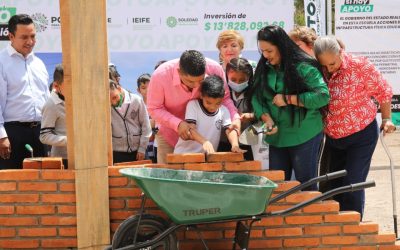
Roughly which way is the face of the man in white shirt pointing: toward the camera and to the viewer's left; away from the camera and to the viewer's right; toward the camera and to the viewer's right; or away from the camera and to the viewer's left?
toward the camera and to the viewer's right

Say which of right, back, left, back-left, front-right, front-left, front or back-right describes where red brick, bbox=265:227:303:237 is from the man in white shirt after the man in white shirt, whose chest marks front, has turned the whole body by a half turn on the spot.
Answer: back

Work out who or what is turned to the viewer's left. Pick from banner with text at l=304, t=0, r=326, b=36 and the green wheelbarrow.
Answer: the green wheelbarrow

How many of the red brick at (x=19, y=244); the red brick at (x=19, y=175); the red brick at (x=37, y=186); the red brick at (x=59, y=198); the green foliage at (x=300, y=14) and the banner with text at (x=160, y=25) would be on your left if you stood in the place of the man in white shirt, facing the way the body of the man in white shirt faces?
2

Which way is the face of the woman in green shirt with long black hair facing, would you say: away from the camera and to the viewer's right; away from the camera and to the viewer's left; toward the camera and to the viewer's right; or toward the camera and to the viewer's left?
toward the camera and to the viewer's left

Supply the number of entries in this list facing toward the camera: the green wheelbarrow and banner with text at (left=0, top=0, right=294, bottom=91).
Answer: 1

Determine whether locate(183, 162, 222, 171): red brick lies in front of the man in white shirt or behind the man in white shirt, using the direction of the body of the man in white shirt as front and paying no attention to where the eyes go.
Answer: in front

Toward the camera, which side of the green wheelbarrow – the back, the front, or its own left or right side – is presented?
left

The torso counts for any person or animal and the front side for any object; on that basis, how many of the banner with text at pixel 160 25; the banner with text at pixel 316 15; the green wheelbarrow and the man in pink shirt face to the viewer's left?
1

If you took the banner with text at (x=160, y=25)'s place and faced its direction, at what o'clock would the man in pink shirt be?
The man in pink shirt is roughly at 12 o'clock from the banner with text.

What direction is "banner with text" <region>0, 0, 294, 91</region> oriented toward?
toward the camera

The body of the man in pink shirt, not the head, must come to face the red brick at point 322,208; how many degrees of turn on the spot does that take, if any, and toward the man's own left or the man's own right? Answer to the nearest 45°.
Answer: approximately 45° to the man's own left
